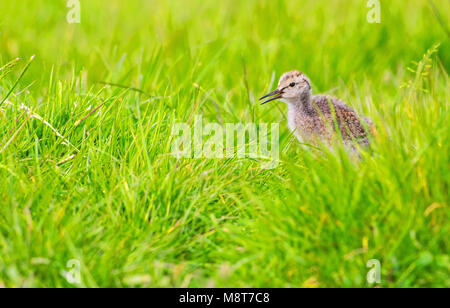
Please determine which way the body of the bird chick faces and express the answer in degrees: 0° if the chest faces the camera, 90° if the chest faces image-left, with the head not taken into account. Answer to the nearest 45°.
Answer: approximately 90°
